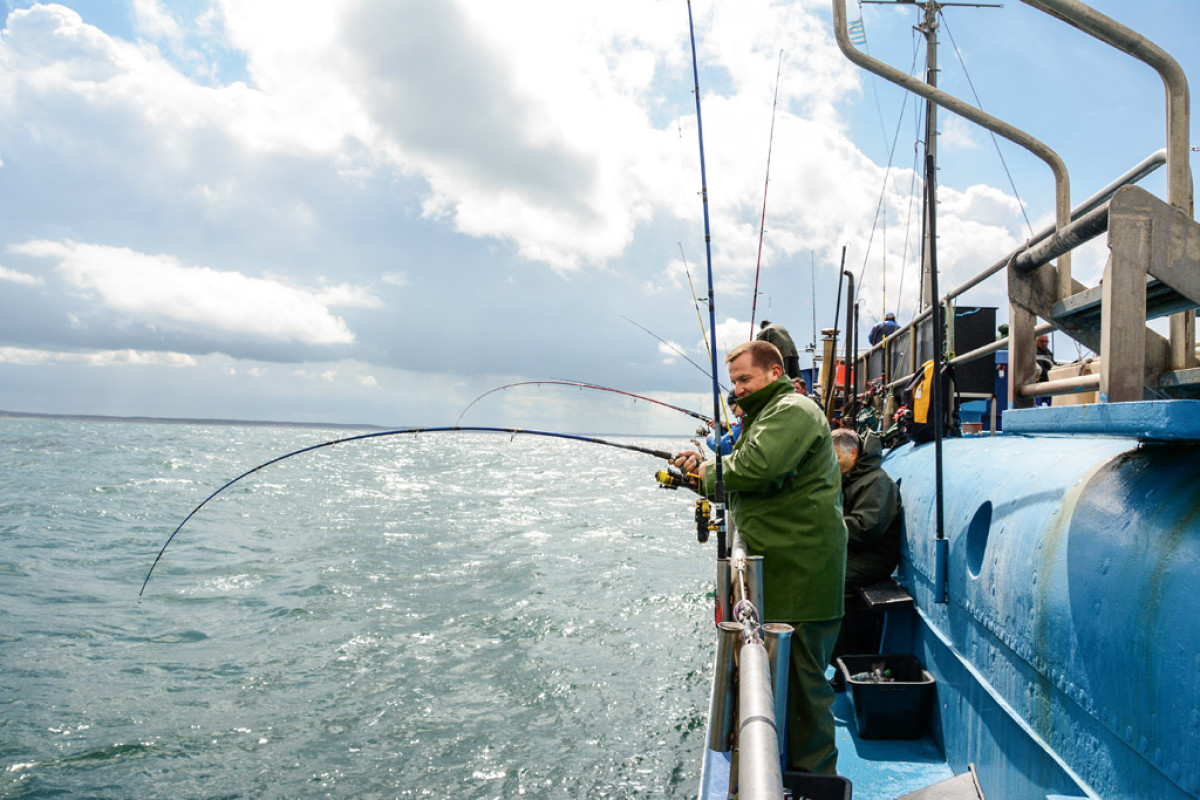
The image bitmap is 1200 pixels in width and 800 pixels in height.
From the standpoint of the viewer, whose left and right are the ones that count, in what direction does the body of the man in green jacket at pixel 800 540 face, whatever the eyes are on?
facing to the left of the viewer

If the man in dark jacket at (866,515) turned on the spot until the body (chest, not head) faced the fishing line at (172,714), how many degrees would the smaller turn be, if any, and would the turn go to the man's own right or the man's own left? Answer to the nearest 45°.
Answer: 0° — they already face it

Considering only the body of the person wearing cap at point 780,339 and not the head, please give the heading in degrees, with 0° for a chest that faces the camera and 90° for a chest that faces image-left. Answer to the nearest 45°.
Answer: approximately 90°

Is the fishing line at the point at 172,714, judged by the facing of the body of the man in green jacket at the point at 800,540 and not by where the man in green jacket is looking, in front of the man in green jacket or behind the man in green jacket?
in front

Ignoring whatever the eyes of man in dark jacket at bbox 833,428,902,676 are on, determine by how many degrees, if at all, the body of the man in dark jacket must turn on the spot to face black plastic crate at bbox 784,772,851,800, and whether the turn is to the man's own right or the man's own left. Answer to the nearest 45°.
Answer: approximately 90° to the man's own left

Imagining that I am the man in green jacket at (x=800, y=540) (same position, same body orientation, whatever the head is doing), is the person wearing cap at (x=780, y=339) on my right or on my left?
on my right
